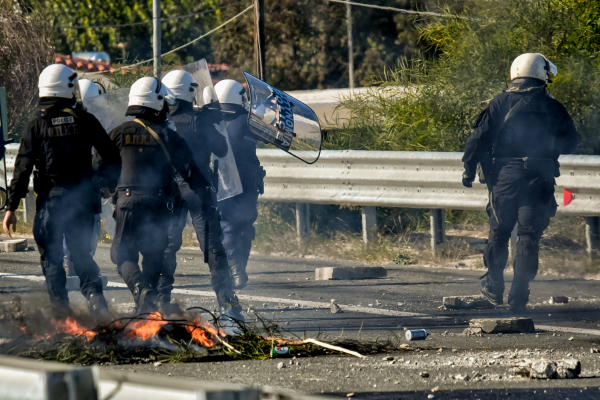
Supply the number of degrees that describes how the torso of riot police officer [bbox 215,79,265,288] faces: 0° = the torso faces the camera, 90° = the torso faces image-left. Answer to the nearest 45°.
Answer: approximately 225°

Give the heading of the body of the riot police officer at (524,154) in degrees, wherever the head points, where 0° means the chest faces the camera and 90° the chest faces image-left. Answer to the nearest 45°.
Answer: approximately 180°

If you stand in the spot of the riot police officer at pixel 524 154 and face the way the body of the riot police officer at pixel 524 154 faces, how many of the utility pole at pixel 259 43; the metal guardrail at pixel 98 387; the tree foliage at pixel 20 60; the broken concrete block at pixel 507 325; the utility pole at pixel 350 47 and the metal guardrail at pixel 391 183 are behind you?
2

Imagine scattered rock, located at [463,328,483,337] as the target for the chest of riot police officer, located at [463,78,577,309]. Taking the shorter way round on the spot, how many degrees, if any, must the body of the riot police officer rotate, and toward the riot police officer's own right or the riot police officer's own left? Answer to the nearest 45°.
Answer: approximately 180°

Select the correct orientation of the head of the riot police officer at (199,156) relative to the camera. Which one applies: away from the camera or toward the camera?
away from the camera

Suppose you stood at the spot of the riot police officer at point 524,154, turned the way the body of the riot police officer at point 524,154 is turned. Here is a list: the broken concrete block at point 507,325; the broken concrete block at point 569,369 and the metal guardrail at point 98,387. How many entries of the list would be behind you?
3

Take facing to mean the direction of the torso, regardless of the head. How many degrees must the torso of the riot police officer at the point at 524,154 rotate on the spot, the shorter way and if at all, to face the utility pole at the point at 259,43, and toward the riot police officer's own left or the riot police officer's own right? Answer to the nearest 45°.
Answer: approximately 45° to the riot police officer's own left

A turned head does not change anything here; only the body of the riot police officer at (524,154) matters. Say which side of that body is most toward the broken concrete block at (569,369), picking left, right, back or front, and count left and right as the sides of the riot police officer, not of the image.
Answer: back

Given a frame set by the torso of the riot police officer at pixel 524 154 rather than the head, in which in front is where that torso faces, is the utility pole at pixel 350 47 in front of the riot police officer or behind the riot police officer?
in front

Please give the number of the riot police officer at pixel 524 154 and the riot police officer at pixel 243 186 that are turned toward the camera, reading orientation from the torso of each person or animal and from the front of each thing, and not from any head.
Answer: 0

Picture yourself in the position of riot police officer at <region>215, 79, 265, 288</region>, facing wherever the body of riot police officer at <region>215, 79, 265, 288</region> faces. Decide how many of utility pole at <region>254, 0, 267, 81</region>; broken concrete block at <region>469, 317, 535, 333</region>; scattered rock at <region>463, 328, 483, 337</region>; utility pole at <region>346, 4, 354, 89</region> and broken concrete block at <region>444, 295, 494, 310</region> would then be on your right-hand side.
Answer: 3

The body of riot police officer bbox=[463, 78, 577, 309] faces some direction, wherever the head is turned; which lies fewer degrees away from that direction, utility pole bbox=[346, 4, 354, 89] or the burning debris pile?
the utility pole
